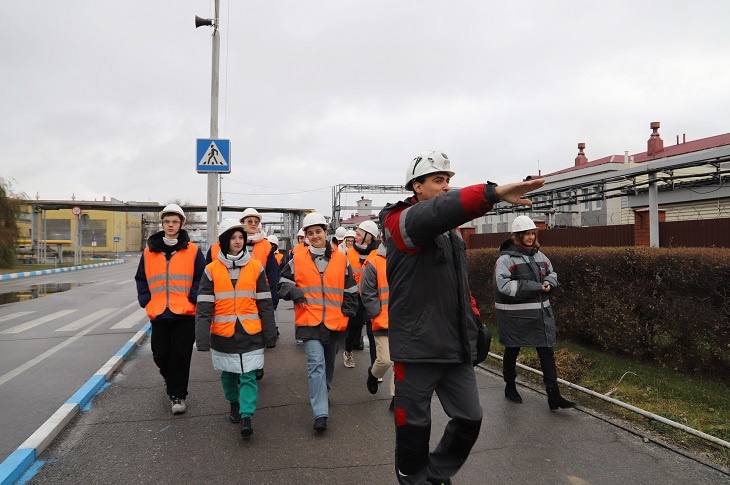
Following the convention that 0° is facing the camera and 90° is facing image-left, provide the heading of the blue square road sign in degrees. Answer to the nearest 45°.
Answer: approximately 0°

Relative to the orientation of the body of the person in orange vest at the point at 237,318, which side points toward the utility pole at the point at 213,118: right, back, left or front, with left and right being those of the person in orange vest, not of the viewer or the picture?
back

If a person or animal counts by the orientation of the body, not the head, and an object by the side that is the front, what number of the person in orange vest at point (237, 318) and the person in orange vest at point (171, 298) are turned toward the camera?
2

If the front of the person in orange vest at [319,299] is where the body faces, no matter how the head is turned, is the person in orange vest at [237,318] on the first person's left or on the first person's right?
on the first person's right

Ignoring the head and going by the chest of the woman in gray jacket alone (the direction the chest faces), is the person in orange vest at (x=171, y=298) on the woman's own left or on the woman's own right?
on the woman's own right

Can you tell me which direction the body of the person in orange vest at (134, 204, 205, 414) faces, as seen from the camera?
toward the camera

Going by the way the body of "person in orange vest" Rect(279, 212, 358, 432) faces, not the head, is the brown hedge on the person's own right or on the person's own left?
on the person's own left

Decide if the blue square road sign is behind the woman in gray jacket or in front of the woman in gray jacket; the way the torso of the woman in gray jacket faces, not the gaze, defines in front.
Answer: behind

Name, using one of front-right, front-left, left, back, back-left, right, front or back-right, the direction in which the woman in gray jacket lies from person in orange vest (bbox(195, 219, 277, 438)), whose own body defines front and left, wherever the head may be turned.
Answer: left
